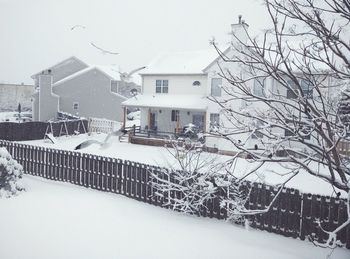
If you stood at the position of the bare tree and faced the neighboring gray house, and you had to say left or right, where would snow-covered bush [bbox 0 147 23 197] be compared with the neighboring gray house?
left

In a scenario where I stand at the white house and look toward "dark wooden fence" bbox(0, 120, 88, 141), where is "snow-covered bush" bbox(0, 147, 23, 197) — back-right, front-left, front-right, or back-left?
front-left

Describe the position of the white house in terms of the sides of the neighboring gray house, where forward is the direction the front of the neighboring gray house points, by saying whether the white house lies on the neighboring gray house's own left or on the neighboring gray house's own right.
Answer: on the neighboring gray house's own right

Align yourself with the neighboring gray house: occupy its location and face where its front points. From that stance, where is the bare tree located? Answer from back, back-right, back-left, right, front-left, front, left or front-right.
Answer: right

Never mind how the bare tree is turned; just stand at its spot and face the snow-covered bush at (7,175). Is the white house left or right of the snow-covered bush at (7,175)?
right
